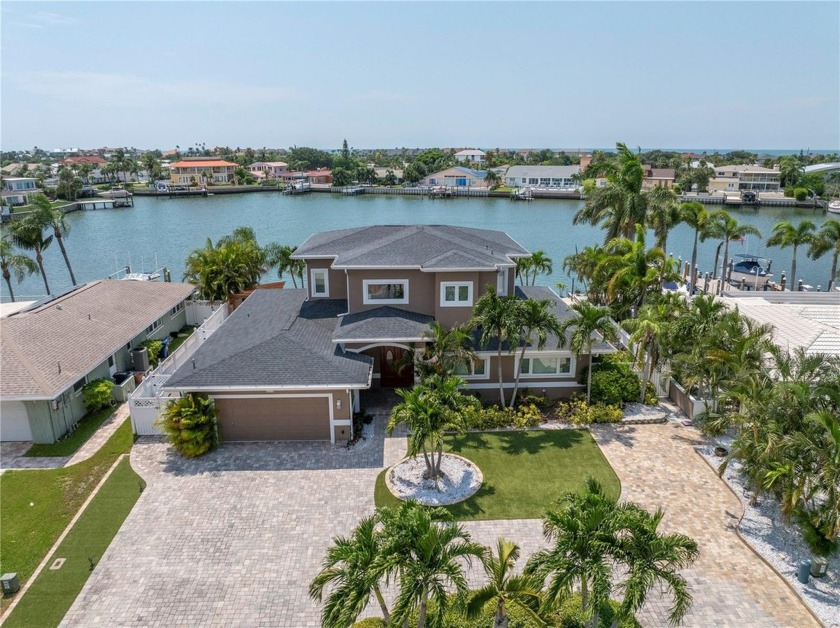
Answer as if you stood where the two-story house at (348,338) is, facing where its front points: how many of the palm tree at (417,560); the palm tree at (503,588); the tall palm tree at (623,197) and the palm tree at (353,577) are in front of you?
3

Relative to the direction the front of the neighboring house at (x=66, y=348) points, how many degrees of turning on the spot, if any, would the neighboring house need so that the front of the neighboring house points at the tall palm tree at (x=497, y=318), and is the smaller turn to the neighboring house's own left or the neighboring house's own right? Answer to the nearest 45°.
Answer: approximately 45° to the neighboring house's own left

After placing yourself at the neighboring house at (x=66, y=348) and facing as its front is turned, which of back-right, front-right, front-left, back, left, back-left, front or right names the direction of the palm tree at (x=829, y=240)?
left

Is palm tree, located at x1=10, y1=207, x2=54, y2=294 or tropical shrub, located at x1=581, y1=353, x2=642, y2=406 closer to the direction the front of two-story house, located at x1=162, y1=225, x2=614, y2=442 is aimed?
the tropical shrub

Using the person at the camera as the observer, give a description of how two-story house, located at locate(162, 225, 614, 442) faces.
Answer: facing the viewer

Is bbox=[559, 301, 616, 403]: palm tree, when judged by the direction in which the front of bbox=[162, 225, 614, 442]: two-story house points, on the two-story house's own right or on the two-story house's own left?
on the two-story house's own left

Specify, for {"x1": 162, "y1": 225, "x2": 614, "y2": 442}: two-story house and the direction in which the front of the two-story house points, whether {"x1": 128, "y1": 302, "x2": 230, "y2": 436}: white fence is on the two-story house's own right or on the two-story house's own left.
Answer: on the two-story house's own right

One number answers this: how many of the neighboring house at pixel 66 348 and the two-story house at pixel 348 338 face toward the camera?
2

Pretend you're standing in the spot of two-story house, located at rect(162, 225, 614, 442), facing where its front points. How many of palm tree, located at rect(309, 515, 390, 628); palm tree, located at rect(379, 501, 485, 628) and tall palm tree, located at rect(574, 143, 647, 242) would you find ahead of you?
2

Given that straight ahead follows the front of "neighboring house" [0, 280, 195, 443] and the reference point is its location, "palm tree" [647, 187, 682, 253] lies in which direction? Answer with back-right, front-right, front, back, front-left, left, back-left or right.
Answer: left

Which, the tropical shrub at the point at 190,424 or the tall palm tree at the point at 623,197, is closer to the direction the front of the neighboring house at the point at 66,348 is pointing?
the tropical shrub

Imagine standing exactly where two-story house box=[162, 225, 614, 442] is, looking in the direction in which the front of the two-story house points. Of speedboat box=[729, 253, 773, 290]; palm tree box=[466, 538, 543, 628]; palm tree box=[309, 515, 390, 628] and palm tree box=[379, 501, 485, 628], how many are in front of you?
3

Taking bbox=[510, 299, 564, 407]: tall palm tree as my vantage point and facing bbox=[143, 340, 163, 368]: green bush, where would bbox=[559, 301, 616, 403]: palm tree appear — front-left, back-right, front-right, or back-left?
back-right
